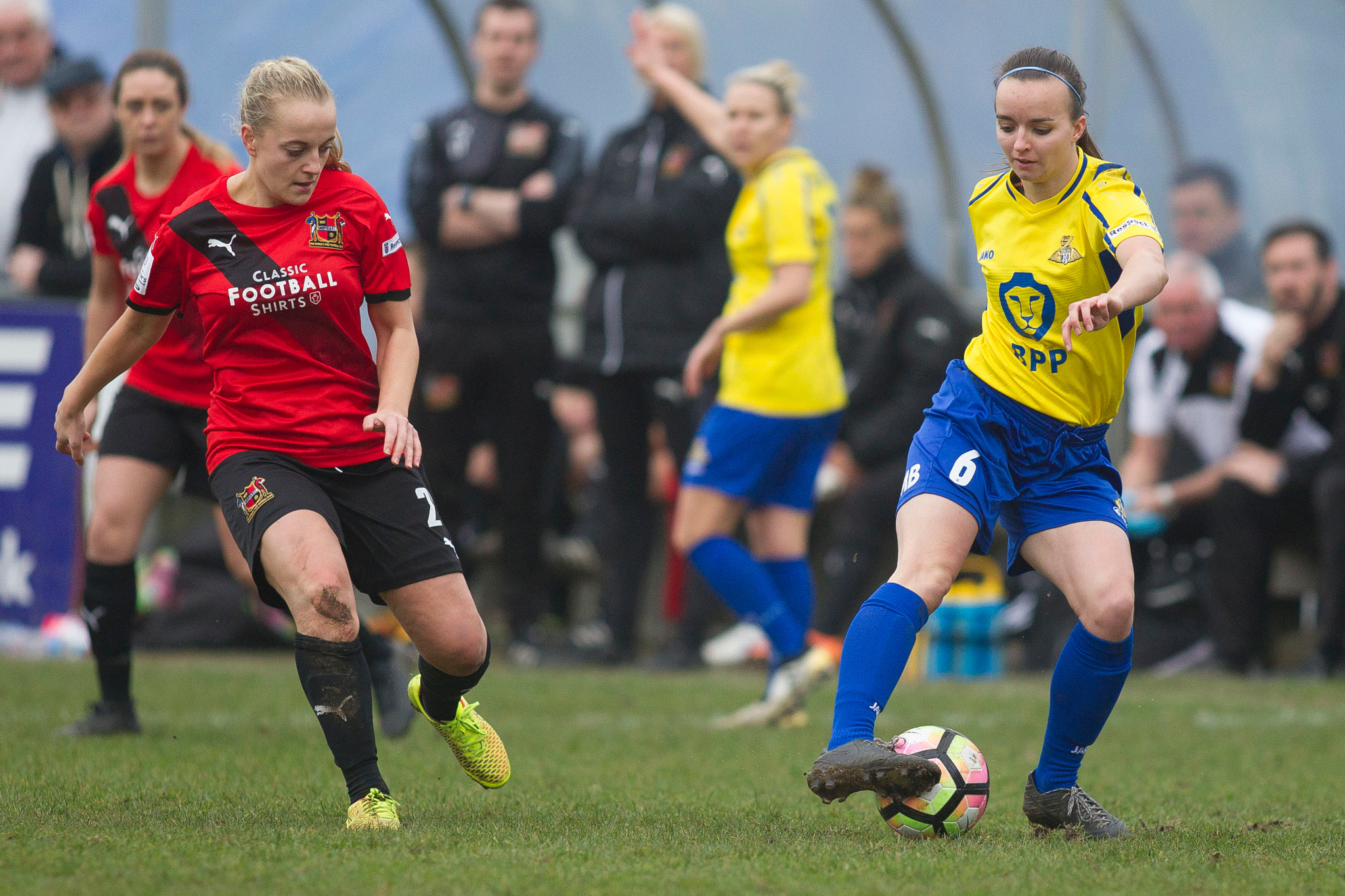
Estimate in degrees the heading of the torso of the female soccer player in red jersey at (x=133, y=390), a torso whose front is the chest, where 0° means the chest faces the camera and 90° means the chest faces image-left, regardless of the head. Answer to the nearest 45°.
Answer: approximately 45°

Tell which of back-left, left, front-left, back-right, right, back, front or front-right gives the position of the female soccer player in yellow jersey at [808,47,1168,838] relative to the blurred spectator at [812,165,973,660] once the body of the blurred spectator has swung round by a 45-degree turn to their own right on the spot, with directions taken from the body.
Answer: left

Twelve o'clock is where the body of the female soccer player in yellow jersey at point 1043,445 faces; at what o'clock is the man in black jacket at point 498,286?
The man in black jacket is roughly at 5 o'clock from the female soccer player in yellow jersey.

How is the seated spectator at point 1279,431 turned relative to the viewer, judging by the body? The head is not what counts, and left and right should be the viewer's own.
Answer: facing the viewer and to the left of the viewer

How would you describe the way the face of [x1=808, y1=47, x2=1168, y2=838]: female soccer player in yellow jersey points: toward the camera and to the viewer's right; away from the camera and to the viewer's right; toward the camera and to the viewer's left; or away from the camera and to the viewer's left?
toward the camera and to the viewer's left

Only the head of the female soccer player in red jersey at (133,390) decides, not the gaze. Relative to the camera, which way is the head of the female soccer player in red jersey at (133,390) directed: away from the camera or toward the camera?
toward the camera

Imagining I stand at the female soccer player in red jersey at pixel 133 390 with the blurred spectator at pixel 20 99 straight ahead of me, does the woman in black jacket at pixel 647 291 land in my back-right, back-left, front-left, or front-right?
front-right

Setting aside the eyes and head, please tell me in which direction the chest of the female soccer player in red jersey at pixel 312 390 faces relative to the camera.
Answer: toward the camera

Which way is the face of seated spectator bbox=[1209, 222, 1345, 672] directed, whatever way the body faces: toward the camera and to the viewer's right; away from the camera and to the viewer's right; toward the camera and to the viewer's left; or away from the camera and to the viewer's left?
toward the camera and to the viewer's left

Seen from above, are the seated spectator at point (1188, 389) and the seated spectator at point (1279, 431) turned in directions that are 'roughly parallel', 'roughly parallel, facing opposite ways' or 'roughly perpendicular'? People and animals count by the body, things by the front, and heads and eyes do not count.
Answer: roughly parallel

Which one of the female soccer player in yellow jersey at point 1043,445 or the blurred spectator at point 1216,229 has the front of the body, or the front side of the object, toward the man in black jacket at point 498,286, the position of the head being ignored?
the blurred spectator
